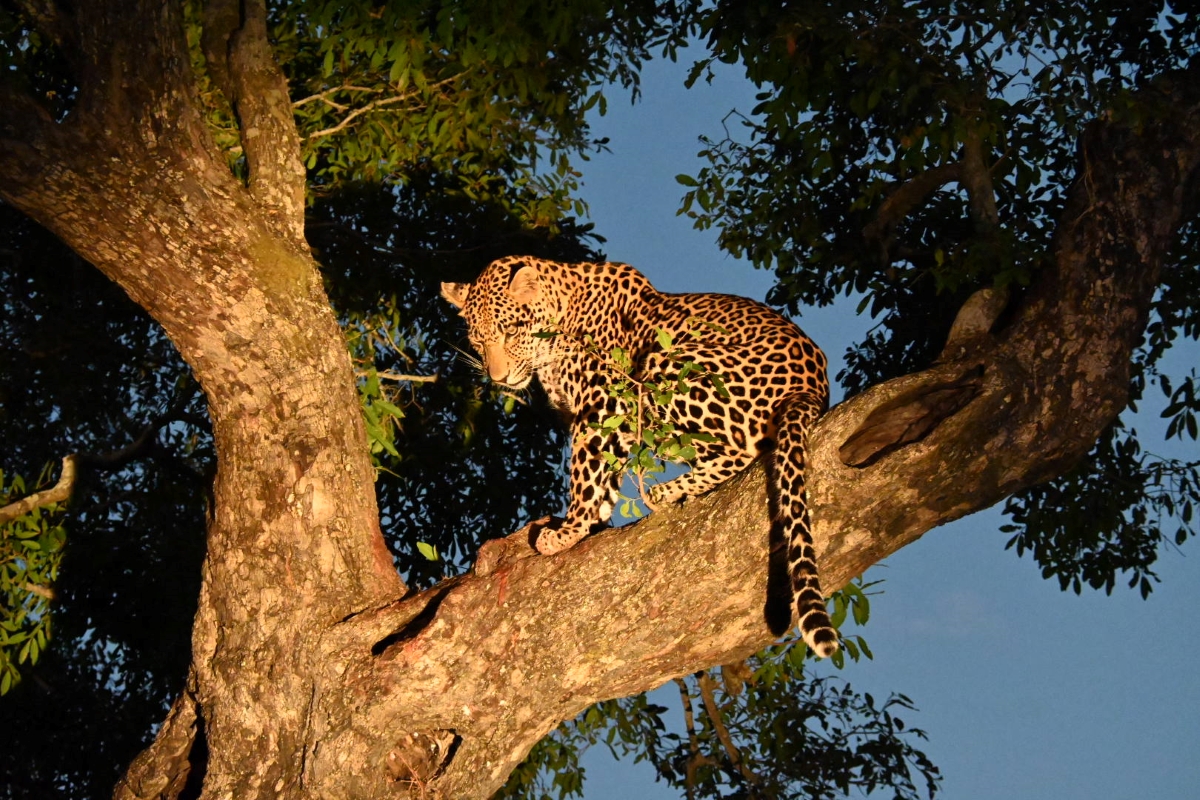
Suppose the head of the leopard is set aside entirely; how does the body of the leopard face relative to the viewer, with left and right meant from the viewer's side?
facing to the left of the viewer

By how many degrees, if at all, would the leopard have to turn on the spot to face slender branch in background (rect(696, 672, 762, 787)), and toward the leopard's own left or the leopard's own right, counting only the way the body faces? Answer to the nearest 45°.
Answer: approximately 90° to the leopard's own right

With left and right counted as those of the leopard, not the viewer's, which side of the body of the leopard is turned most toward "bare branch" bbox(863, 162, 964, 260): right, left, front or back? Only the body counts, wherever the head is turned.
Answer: back
